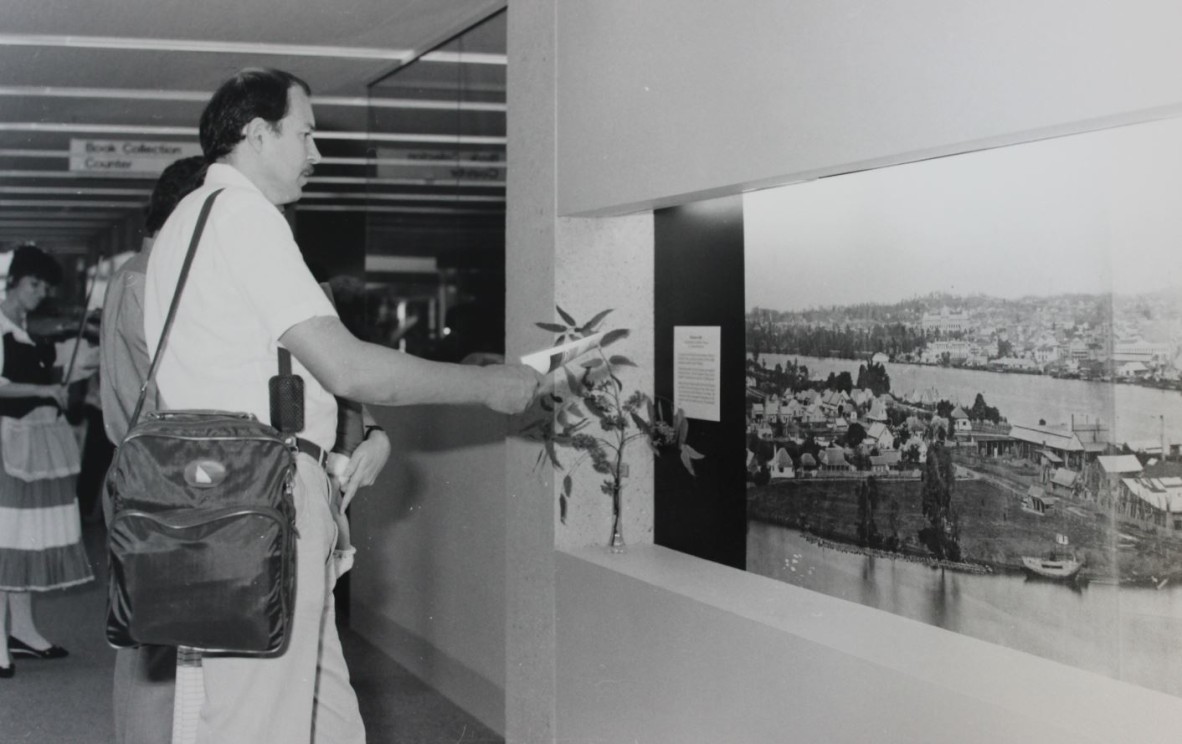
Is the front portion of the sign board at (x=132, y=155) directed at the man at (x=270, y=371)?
yes

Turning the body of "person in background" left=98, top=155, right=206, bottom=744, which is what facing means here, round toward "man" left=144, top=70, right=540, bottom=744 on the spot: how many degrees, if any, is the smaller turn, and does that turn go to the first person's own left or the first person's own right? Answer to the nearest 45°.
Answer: approximately 90° to the first person's own right

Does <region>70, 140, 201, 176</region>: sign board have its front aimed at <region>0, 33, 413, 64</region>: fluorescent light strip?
yes

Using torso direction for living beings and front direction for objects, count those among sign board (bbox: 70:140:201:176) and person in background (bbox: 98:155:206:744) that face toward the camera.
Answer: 1

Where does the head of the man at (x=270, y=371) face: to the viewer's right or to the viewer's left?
to the viewer's right

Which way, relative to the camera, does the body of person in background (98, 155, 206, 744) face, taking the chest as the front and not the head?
to the viewer's right

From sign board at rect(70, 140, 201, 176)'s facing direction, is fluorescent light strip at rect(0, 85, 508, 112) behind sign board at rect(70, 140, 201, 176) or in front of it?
in front

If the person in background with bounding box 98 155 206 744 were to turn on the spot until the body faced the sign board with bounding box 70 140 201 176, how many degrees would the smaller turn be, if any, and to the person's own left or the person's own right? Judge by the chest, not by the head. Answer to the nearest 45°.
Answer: approximately 90° to the person's own left

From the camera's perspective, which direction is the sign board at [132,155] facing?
toward the camera

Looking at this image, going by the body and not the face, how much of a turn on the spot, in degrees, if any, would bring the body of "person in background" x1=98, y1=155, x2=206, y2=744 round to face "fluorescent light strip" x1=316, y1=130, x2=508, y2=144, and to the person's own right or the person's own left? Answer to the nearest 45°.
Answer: approximately 45° to the person's own left

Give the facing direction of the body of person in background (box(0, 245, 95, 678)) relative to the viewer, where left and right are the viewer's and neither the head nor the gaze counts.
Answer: facing the viewer and to the right of the viewer
